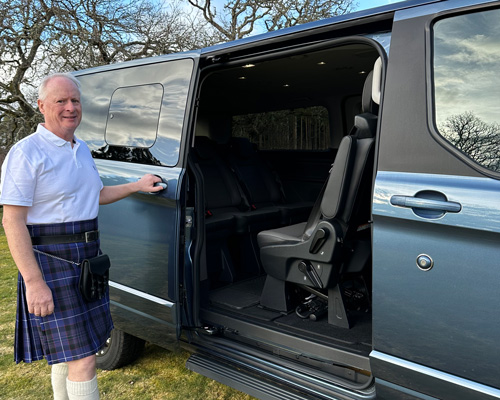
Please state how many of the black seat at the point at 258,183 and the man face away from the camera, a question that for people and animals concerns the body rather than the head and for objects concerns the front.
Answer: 0

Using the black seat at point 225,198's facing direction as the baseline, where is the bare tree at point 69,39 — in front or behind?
behind

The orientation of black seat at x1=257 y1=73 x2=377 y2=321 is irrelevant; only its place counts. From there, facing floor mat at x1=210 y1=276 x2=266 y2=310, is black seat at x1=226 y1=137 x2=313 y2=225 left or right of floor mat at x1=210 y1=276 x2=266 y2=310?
right

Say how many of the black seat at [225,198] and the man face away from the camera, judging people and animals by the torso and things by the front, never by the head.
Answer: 0

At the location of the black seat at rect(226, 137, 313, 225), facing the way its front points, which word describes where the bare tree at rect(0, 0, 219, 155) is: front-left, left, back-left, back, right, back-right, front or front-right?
back

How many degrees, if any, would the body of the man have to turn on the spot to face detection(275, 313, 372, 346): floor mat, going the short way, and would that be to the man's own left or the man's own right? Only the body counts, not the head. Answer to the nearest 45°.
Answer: approximately 45° to the man's own left

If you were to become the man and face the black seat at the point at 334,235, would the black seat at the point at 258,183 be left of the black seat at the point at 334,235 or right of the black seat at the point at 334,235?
left

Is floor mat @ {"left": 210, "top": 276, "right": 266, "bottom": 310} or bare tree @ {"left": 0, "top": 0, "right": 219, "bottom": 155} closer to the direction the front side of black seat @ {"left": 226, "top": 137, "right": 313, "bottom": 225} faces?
the floor mat

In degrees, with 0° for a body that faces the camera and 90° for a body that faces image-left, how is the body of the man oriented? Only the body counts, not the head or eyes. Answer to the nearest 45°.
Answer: approximately 315°

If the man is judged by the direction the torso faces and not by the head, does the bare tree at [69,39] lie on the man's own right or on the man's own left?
on the man's own left

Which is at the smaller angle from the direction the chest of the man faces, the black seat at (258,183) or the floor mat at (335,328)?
the floor mat

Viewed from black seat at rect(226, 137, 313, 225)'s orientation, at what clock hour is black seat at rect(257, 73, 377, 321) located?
black seat at rect(257, 73, 377, 321) is roughly at 1 o'clock from black seat at rect(226, 137, 313, 225).

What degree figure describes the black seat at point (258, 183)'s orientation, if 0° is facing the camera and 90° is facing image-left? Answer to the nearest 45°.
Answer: approximately 315°
